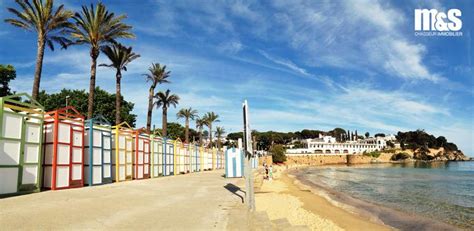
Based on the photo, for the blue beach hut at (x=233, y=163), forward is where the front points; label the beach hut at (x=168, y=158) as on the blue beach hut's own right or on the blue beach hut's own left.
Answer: on the blue beach hut's own right

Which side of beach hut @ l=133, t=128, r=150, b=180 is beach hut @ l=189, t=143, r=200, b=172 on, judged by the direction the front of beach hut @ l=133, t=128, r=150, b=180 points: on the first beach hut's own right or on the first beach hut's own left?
on the first beach hut's own left

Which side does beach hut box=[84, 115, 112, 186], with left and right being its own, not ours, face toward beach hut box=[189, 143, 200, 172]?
left

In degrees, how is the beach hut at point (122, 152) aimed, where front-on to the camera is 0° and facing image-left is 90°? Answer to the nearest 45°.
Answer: approximately 315°

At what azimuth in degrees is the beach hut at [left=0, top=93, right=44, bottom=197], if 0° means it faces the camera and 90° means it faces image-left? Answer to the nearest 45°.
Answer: approximately 315°

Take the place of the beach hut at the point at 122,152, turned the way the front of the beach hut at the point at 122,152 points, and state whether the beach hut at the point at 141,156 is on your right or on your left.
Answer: on your left

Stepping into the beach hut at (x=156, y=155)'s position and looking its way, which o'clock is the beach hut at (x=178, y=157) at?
the beach hut at (x=178, y=157) is roughly at 8 o'clock from the beach hut at (x=156, y=155).

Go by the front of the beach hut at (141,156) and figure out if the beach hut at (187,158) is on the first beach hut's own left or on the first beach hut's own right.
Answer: on the first beach hut's own left
